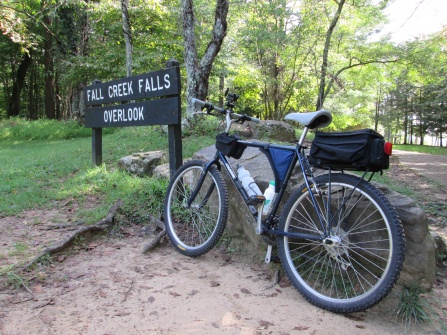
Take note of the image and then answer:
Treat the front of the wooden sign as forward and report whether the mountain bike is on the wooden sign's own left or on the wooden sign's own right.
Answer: on the wooden sign's own left

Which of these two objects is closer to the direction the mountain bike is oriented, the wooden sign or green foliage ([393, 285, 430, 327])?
the wooden sign

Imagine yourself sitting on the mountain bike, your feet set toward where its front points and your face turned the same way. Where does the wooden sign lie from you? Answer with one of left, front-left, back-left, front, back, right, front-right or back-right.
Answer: front

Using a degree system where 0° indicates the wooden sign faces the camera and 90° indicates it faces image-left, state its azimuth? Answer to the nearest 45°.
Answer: approximately 45°

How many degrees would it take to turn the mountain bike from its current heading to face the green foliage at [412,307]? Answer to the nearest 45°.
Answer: approximately 135° to its right

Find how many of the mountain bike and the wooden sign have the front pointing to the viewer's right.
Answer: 0

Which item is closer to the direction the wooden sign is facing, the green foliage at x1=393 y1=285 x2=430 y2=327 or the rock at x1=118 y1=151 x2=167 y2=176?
the green foliage

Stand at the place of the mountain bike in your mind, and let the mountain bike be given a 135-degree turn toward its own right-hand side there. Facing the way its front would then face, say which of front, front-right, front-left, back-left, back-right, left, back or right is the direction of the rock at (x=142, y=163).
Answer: back-left

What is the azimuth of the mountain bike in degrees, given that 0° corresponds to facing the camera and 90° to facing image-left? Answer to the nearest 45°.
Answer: approximately 135°

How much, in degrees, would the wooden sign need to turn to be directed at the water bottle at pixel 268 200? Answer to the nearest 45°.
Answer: approximately 90° to its left
